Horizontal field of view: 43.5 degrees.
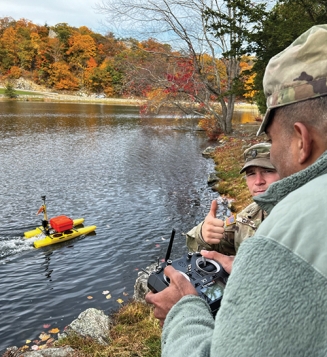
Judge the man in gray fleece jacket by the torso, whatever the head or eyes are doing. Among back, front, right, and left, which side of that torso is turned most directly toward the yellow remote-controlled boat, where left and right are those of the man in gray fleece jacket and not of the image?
front

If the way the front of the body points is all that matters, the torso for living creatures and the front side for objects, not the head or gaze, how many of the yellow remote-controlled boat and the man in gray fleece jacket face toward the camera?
0

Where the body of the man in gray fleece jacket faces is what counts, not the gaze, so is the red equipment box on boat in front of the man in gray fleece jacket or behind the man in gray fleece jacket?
in front

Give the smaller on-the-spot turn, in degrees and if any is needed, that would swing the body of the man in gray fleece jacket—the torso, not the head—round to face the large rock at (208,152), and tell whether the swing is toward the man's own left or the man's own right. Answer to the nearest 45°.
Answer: approximately 45° to the man's own right

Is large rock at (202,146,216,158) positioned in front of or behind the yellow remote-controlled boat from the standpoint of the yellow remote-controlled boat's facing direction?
in front

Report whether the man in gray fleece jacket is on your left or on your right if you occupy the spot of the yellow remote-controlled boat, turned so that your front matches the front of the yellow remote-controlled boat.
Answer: on your right

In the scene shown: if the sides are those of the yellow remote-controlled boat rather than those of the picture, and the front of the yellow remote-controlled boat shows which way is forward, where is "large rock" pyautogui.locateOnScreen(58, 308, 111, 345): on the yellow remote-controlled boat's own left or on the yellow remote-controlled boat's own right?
on the yellow remote-controlled boat's own right

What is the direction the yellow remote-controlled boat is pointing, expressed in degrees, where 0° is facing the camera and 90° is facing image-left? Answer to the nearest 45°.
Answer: approximately 225°

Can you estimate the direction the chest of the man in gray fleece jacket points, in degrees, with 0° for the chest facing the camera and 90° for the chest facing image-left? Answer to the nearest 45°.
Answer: approximately 135°
